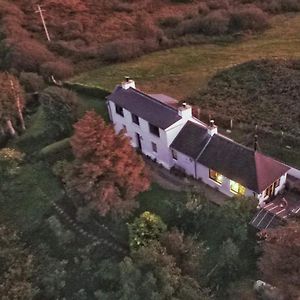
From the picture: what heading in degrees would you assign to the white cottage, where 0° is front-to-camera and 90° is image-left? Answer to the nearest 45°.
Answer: approximately 45°

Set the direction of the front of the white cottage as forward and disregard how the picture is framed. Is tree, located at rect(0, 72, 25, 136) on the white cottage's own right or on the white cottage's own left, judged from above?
on the white cottage's own right

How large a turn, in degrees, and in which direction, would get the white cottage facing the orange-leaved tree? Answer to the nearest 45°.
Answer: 0° — it already faces it

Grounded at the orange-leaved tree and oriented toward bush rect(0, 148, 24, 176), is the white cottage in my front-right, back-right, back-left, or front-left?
back-right

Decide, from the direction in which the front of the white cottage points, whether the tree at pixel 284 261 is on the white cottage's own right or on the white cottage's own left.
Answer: on the white cottage's own left

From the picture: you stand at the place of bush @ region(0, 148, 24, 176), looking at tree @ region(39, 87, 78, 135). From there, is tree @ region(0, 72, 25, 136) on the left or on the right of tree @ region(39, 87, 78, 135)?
left

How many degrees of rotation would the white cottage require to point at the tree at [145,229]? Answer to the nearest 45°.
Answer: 0° — it already faces it

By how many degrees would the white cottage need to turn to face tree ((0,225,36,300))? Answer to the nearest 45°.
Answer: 0° — it already faces it

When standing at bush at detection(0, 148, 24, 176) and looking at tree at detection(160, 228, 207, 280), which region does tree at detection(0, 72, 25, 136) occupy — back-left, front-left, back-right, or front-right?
back-left
